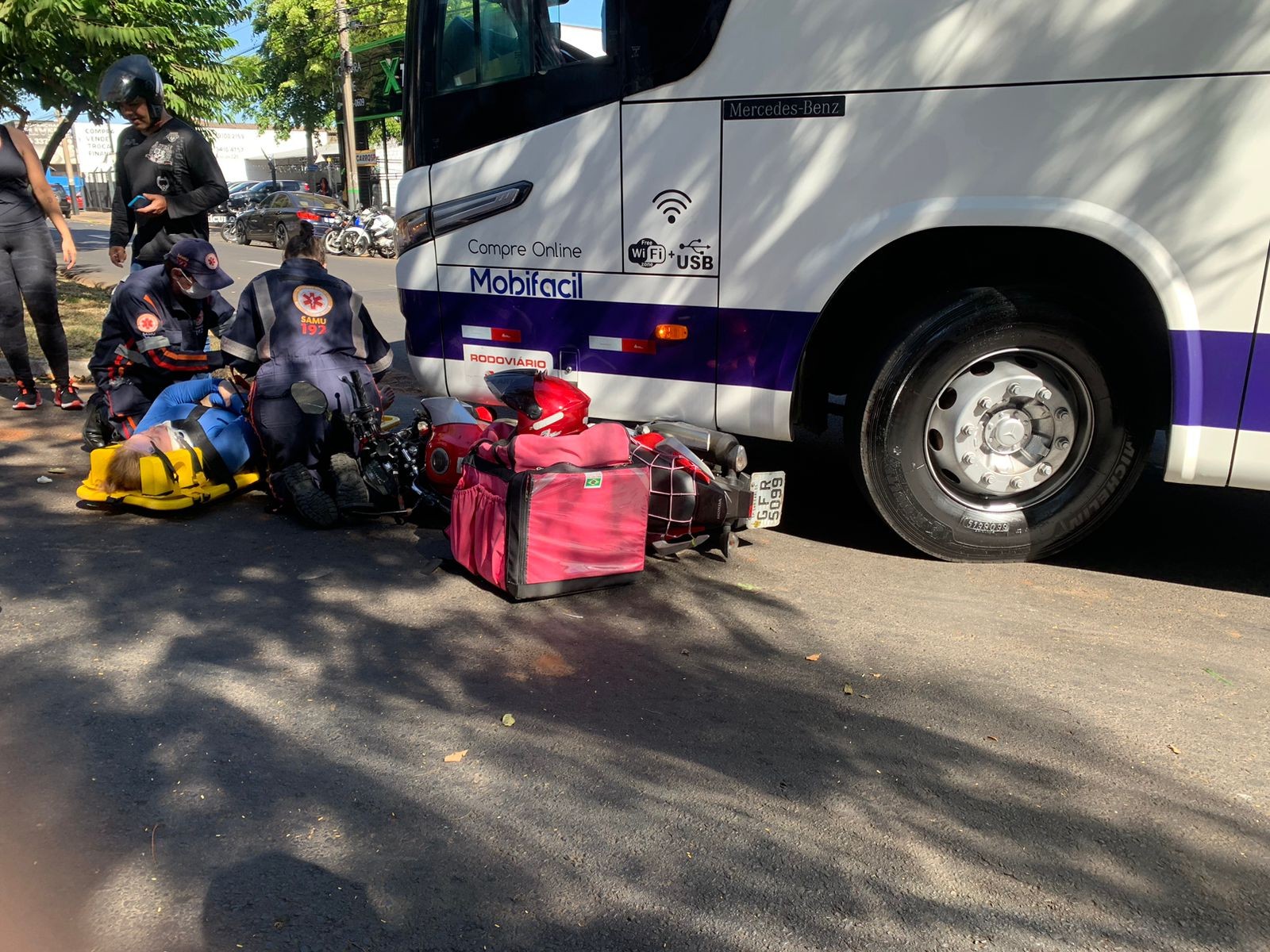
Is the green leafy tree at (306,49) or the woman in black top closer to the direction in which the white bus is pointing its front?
the woman in black top

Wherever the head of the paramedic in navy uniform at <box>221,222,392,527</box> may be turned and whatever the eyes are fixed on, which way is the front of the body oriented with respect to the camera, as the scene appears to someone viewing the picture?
away from the camera

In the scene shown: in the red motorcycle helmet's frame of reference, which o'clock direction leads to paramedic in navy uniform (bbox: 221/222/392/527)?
The paramedic in navy uniform is roughly at 1 o'clock from the red motorcycle helmet.

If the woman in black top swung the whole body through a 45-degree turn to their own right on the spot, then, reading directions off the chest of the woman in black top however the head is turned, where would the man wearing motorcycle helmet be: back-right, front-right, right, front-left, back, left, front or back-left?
left

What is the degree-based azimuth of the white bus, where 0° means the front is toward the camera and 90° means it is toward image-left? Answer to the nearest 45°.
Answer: approximately 90°

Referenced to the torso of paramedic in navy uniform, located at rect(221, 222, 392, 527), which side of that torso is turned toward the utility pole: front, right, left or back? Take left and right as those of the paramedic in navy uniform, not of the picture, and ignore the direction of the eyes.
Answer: front

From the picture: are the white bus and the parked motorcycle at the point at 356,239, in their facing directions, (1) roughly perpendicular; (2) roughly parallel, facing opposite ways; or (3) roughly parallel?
roughly perpendicular

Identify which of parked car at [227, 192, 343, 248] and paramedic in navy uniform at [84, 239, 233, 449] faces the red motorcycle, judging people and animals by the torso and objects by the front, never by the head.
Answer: the paramedic in navy uniform

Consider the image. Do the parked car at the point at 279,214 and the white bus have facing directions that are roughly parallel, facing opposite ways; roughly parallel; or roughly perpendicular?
roughly parallel

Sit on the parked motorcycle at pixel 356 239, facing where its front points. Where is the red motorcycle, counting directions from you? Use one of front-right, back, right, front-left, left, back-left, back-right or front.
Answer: front-left

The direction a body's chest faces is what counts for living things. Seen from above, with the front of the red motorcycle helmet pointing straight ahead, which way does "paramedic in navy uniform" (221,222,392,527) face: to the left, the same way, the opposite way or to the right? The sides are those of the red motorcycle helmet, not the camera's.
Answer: to the right

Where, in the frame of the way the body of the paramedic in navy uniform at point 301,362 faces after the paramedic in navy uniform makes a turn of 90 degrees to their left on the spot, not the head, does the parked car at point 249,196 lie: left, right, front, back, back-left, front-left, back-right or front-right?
right

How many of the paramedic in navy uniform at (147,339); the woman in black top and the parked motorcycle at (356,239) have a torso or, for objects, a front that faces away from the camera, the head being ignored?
0

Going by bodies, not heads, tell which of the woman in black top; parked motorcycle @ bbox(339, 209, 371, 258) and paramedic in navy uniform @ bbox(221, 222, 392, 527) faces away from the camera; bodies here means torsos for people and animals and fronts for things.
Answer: the paramedic in navy uniform

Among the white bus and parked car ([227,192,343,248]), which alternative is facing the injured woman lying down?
the white bus

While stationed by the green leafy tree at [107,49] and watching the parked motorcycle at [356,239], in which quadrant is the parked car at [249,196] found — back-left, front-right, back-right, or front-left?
front-left
